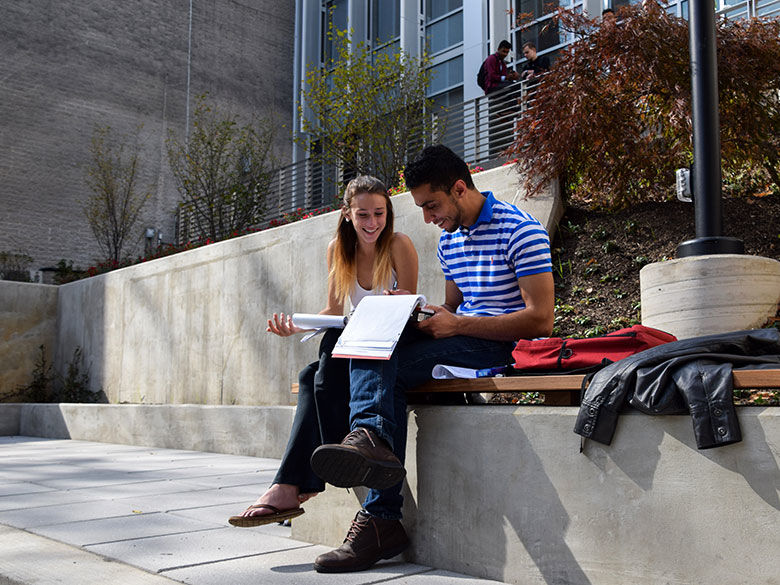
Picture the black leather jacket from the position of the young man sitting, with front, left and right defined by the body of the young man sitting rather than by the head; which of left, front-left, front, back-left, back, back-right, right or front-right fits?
left

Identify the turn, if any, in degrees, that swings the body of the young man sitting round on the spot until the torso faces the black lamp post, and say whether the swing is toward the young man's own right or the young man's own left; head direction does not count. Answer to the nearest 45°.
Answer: approximately 180°

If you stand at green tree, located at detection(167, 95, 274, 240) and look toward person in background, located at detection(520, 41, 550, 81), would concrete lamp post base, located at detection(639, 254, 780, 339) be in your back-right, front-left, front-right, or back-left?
front-right

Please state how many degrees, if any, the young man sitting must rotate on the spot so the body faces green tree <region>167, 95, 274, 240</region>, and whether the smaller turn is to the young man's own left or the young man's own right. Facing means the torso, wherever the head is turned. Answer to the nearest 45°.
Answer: approximately 135° to the young man's own right

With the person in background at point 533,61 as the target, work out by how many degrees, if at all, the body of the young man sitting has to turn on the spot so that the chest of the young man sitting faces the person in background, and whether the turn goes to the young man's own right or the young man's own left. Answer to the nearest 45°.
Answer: approximately 135° to the young man's own right

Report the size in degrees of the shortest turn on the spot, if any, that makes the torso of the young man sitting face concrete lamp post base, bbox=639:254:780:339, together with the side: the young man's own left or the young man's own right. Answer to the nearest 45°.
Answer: approximately 180°

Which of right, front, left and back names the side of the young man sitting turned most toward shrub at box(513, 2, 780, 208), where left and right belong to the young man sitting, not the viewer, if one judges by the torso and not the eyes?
back

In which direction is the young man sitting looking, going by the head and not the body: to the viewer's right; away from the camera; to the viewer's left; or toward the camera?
to the viewer's left

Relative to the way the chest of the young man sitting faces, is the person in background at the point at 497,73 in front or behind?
behind

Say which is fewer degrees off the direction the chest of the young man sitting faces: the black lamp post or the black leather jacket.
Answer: the black leather jacket
